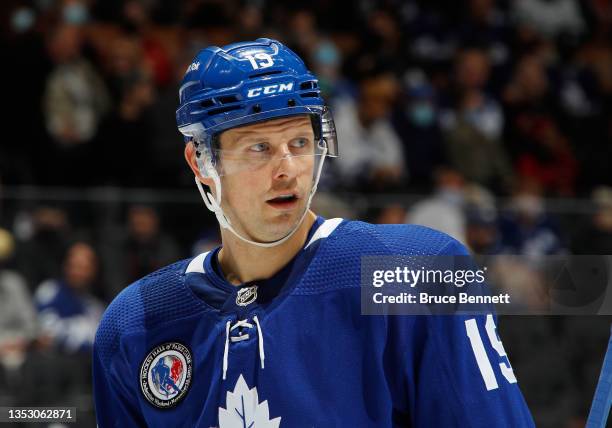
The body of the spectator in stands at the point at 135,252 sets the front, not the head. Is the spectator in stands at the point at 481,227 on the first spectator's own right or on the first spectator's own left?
on the first spectator's own left

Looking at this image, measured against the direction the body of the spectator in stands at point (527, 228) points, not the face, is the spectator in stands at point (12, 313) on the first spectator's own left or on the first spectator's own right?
on the first spectator's own right

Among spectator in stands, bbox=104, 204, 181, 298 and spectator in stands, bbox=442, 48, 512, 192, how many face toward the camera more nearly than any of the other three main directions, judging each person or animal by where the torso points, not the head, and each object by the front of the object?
2

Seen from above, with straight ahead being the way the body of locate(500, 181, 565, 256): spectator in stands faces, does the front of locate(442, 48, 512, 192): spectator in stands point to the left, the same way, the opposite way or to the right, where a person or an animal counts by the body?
the same way

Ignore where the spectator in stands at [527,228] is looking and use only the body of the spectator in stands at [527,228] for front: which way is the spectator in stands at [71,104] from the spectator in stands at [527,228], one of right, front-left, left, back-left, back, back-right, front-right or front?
right

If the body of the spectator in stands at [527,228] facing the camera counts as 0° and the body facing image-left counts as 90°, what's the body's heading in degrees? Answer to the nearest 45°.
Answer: approximately 0°

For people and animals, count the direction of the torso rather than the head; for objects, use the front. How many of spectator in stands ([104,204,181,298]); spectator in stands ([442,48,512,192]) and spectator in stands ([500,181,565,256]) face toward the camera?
3

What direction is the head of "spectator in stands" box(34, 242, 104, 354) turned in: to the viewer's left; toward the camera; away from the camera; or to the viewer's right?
toward the camera

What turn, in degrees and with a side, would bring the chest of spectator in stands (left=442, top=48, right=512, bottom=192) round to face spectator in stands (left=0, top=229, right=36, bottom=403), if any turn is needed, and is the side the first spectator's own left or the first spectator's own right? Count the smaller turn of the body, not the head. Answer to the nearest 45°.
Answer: approximately 45° to the first spectator's own right

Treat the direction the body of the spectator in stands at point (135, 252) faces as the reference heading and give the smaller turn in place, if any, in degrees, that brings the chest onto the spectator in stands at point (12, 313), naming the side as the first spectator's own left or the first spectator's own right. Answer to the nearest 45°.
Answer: approximately 90° to the first spectator's own right

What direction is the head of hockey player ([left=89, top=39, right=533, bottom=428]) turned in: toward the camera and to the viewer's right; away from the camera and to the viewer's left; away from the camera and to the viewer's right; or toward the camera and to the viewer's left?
toward the camera and to the viewer's right

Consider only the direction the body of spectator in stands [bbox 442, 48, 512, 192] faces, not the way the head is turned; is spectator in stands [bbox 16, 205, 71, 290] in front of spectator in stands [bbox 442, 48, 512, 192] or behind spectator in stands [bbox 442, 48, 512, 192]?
in front

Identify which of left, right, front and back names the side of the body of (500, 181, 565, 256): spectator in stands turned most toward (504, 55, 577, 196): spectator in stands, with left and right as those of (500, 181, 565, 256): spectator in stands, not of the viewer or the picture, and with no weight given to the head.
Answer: back

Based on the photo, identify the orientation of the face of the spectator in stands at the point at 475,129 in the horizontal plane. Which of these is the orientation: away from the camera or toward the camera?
toward the camera

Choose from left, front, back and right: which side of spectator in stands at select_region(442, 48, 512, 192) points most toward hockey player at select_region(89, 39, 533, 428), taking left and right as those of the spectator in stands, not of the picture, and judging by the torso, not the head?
front

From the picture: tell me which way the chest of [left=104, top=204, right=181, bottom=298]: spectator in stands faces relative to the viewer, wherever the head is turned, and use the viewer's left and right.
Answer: facing the viewer

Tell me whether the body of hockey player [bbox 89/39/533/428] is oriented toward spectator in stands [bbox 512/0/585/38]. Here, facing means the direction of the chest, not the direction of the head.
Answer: no
